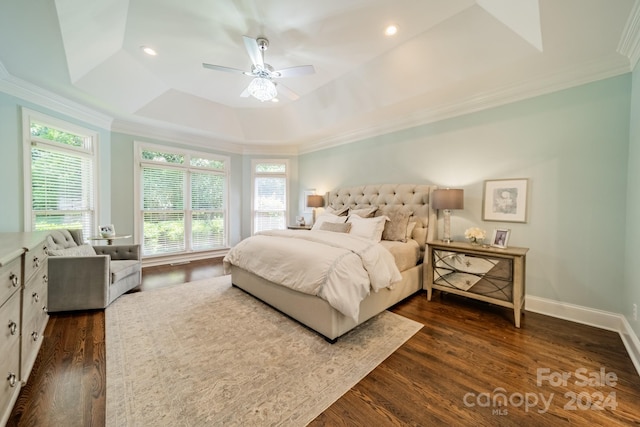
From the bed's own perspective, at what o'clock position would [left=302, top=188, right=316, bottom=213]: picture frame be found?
The picture frame is roughly at 4 o'clock from the bed.

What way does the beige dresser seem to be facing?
to the viewer's right

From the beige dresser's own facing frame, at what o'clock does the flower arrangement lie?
The flower arrangement is roughly at 1 o'clock from the beige dresser.

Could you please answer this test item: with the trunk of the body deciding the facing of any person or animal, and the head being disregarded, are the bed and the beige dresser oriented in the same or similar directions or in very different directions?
very different directions

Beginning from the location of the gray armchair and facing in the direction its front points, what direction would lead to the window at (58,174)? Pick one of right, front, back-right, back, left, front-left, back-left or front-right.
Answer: back-left

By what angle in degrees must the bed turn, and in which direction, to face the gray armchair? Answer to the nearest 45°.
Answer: approximately 45° to its right

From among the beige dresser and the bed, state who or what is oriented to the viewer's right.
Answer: the beige dresser

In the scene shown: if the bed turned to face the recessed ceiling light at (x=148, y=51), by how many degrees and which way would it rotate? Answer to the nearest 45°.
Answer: approximately 45° to its right

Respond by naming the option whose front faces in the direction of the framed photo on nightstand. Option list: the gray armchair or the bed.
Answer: the gray armchair

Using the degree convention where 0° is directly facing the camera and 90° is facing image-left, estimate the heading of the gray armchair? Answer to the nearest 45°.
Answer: approximately 315°

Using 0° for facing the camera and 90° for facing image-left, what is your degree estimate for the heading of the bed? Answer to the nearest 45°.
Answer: approximately 45°

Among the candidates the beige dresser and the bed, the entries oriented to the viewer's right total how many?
1
